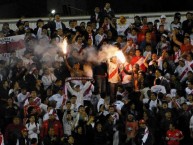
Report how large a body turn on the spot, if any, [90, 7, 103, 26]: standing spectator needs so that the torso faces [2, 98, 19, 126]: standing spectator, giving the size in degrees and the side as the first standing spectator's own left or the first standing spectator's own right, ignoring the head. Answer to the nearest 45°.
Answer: approximately 45° to the first standing spectator's own right

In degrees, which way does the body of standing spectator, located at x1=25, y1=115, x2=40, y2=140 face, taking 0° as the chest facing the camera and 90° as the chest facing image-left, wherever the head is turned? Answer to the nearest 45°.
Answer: approximately 0°

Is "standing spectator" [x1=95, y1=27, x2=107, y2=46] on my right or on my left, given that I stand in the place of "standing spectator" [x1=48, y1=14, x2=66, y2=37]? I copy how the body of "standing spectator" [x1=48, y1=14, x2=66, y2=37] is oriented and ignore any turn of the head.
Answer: on my left

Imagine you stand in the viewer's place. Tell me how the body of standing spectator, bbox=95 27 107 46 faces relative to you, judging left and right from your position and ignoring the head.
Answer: facing the viewer and to the right of the viewer

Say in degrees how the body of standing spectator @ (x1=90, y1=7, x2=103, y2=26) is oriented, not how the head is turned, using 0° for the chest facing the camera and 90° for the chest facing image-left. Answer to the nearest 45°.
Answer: approximately 0°
